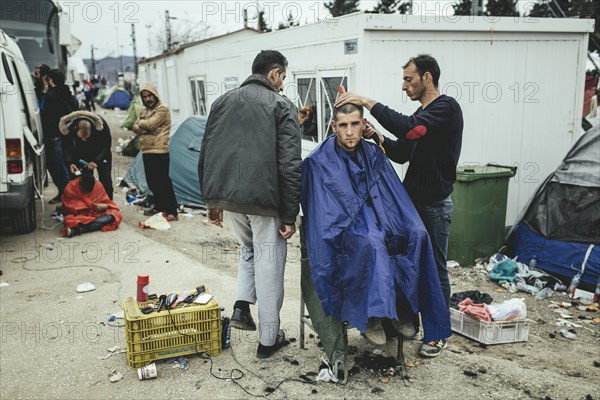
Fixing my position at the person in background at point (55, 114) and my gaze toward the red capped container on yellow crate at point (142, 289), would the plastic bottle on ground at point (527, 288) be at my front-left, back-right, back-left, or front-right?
front-left

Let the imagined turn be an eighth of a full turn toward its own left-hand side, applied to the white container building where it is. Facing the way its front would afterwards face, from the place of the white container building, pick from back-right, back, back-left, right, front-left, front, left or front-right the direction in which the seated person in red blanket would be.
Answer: right

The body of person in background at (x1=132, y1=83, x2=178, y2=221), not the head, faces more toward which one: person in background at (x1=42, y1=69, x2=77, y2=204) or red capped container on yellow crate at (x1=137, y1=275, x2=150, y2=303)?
the red capped container on yellow crate

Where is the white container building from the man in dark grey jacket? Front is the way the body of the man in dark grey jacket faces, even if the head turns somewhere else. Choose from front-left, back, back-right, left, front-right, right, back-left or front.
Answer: front

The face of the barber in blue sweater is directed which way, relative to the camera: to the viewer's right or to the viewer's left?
to the viewer's left

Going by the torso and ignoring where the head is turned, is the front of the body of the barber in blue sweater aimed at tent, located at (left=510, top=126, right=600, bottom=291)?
no

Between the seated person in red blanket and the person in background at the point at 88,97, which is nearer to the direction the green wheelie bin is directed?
the seated person in red blanket

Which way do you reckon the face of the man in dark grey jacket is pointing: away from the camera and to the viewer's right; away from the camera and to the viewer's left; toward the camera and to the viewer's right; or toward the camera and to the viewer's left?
away from the camera and to the viewer's right

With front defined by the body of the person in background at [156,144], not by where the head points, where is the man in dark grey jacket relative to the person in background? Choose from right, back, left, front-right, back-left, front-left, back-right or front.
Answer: front-left

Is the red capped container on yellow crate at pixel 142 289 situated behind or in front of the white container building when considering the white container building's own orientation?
in front

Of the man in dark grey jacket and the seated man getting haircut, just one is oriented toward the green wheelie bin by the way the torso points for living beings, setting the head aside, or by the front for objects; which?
the man in dark grey jacket

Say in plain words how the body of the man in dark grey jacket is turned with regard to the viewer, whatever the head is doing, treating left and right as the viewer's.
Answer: facing away from the viewer and to the right of the viewer

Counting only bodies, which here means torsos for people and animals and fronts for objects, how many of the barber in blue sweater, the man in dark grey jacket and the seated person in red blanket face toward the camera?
1

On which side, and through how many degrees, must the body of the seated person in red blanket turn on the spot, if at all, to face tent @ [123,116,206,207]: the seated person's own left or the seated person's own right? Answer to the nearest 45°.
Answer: approximately 135° to the seated person's own left

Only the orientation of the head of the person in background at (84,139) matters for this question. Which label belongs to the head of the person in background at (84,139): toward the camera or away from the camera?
toward the camera

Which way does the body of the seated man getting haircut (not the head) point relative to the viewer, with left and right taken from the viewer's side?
facing the viewer and to the right of the viewer

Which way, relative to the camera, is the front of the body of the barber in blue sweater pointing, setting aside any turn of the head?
to the viewer's left

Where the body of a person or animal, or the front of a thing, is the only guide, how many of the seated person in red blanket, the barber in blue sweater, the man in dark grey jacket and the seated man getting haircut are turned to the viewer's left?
1
